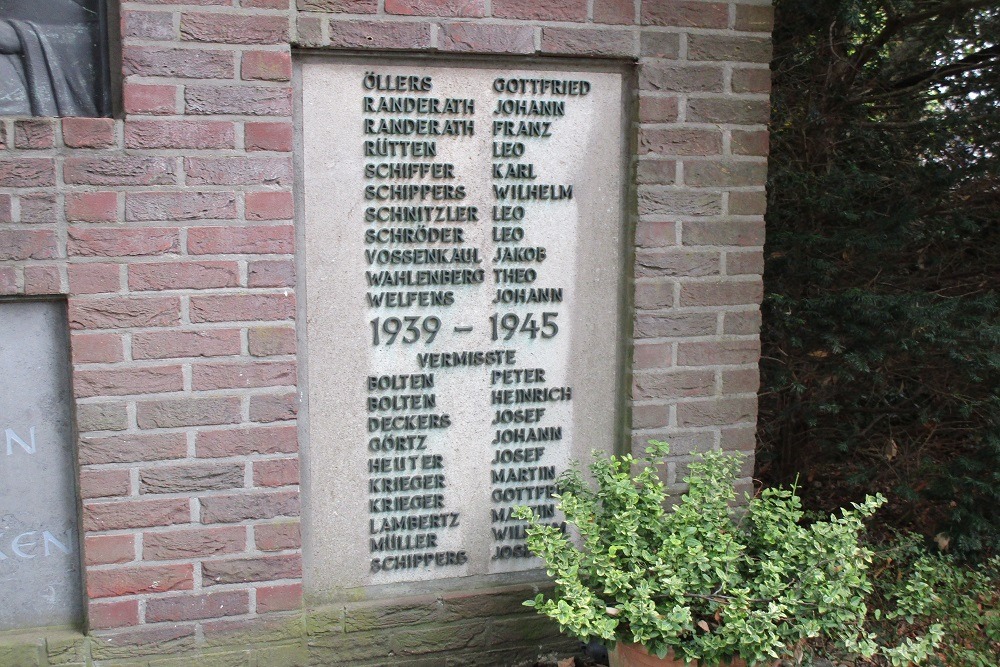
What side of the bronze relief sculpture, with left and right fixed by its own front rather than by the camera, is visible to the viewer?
front

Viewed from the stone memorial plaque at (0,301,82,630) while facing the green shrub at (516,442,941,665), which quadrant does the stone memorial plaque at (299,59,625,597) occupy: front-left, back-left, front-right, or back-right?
front-left

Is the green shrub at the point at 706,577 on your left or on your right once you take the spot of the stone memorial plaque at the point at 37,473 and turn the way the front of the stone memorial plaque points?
on your left

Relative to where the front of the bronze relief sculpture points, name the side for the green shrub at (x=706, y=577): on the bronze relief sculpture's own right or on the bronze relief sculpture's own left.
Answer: on the bronze relief sculpture's own left

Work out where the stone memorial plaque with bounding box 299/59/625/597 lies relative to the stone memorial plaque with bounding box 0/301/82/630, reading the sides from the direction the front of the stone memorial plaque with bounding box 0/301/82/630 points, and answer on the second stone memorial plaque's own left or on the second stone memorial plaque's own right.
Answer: on the second stone memorial plaque's own left

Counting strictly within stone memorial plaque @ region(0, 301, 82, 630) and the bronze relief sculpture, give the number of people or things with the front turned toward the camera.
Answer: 2

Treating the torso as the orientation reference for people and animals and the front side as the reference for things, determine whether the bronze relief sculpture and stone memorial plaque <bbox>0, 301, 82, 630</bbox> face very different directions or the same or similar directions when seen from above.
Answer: same or similar directions
